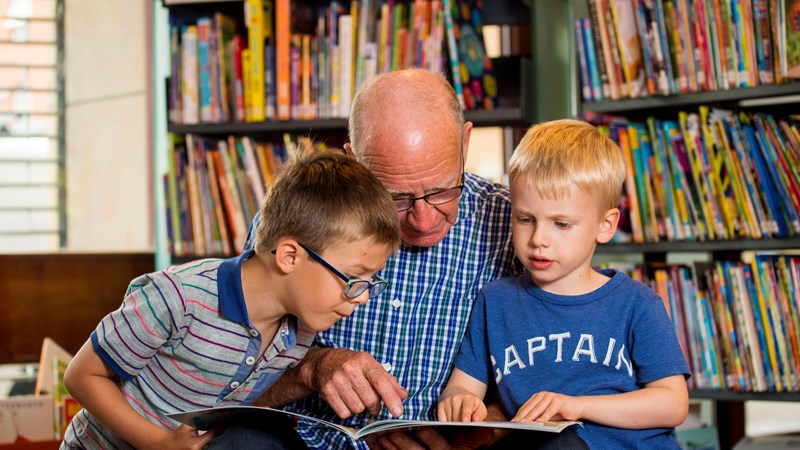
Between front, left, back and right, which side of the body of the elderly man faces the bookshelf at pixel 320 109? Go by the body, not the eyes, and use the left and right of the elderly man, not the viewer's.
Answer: back

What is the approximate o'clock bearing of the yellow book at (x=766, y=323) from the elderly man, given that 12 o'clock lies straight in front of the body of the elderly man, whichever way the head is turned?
The yellow book is roughly at 8 o'clock from the elderly man.

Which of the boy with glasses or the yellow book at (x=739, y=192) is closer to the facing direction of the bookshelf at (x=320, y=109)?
the boy with glasses

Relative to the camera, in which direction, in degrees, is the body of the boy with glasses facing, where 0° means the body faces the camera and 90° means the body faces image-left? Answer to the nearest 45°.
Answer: approximately 315°

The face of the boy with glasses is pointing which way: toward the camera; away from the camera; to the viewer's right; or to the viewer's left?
to the viewer's right

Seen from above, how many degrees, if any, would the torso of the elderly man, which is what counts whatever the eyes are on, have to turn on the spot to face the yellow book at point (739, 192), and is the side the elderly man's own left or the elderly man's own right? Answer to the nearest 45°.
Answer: approximately 135° to the elderly man's own left

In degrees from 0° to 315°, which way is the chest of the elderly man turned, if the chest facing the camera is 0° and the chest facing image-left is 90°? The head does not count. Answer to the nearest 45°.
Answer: approximately 0°

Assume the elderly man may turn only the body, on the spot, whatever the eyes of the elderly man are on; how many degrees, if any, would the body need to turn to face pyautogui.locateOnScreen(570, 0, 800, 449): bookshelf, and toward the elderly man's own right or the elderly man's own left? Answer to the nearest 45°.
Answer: approximately 135° to the elderly man's own left

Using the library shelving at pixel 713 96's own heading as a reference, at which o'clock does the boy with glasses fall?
The boy with glasses is roughly at 1 o'clock from the library shelving.

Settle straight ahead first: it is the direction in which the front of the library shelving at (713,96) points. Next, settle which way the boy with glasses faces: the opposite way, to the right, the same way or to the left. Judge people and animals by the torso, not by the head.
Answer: to the left
